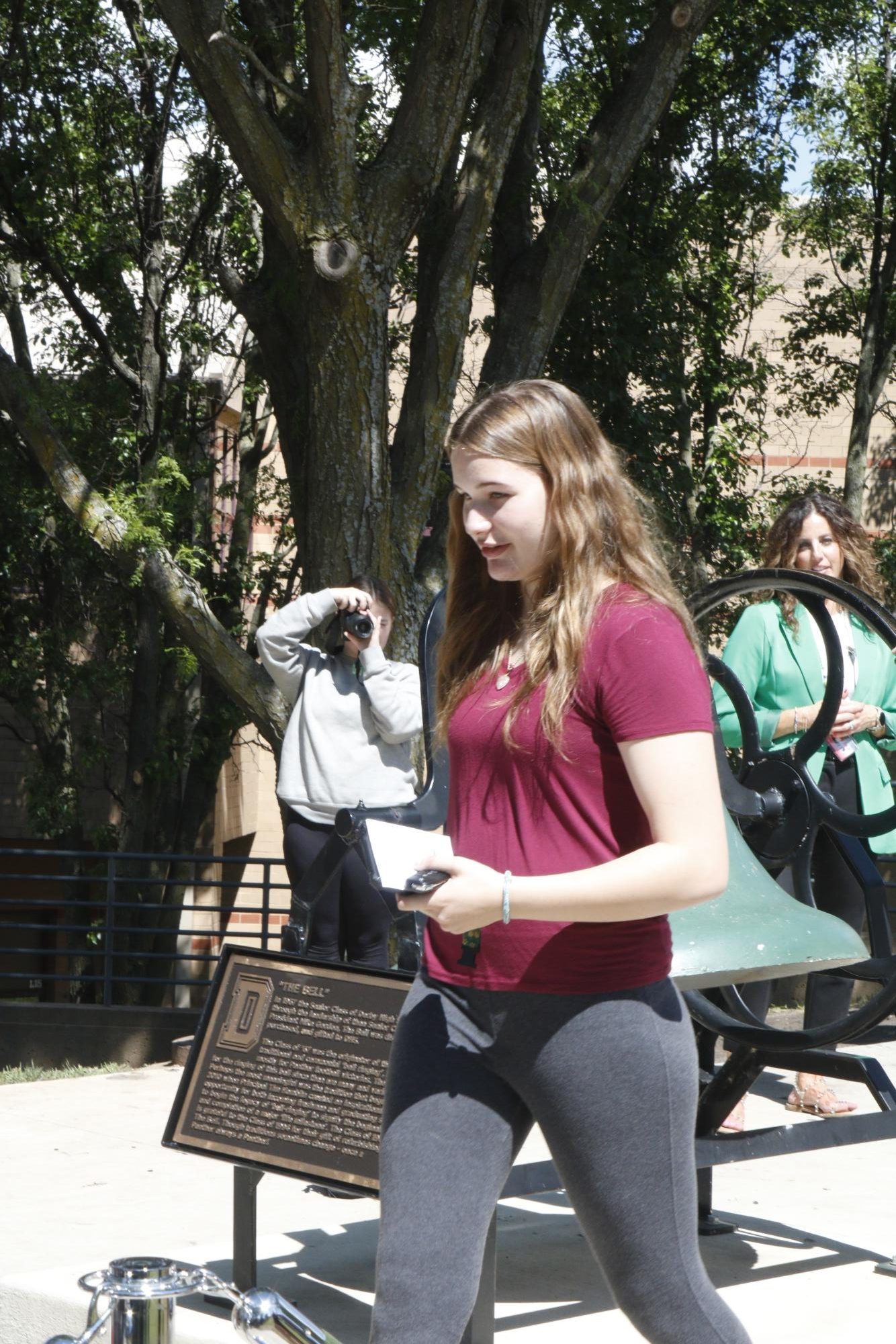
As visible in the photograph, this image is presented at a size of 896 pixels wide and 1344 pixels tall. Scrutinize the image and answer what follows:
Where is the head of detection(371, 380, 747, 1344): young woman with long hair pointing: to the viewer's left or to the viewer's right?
to the viewer's left

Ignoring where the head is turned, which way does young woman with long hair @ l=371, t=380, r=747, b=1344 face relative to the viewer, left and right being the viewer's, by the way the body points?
facing the viewer and to the left of the viewer

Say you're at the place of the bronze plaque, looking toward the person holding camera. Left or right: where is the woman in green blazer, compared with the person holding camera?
right

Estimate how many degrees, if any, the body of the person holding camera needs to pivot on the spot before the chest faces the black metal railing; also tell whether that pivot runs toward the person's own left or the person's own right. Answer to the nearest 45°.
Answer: approximately 90° to the person's own right

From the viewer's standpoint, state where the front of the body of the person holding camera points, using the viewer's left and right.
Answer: facing the viewer

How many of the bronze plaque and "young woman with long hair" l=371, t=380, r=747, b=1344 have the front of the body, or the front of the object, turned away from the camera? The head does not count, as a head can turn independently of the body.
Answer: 0

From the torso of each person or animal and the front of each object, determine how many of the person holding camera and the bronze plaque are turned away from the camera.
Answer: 0

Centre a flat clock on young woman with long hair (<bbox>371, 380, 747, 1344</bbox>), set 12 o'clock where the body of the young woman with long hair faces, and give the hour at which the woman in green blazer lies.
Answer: The woman in green blazer is roughly at 5 o'clock from the young woman with long hair.

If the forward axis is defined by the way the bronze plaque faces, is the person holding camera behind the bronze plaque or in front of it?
behind

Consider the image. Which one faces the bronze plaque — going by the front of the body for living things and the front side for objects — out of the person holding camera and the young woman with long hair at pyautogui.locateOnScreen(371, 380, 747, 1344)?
the person holding camera

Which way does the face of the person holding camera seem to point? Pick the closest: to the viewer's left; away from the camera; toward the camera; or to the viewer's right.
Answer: toward the camera

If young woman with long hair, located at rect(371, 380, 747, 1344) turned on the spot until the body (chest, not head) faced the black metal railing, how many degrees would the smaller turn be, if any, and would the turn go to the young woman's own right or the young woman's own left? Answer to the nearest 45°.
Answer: approximately 135° to the young woman's own right

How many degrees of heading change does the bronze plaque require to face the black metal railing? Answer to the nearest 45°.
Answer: approximately 135° to its right

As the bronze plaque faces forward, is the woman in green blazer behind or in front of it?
behind
